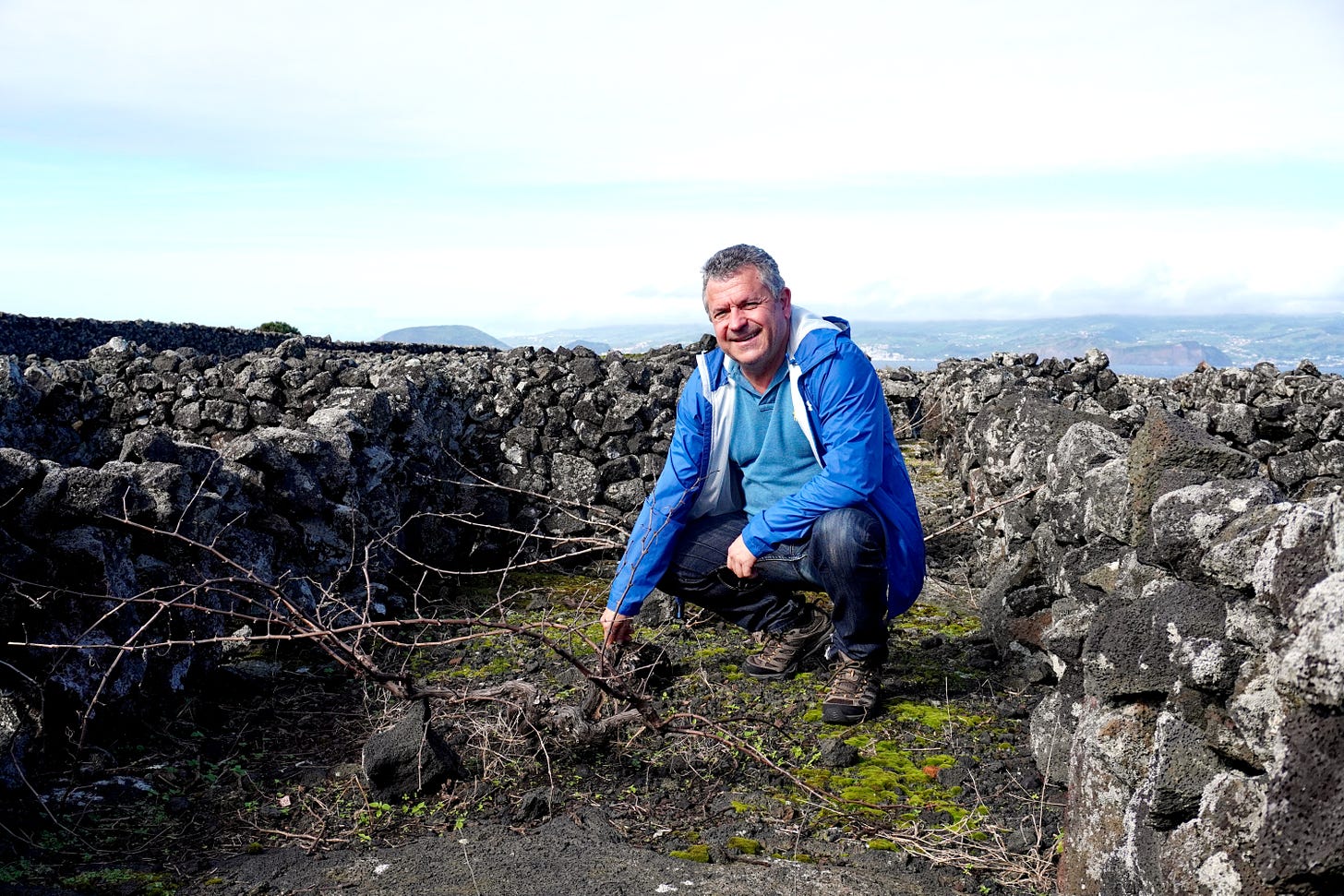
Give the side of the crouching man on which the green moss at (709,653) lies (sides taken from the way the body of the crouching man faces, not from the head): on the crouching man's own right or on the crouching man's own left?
on the crouching man's own right

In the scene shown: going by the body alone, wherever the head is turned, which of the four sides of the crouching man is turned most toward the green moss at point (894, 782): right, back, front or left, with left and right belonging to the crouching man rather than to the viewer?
left

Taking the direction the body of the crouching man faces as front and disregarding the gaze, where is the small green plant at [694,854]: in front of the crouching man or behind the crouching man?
in front

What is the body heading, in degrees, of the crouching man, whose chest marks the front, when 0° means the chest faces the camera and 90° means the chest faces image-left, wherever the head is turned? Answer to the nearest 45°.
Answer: approximately 45°

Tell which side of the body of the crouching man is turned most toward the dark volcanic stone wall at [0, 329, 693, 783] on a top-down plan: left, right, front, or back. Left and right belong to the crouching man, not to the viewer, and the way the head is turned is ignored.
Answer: right

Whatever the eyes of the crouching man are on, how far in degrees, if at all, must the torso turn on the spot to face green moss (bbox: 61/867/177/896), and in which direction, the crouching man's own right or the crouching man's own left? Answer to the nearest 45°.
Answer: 0° — they already face it
